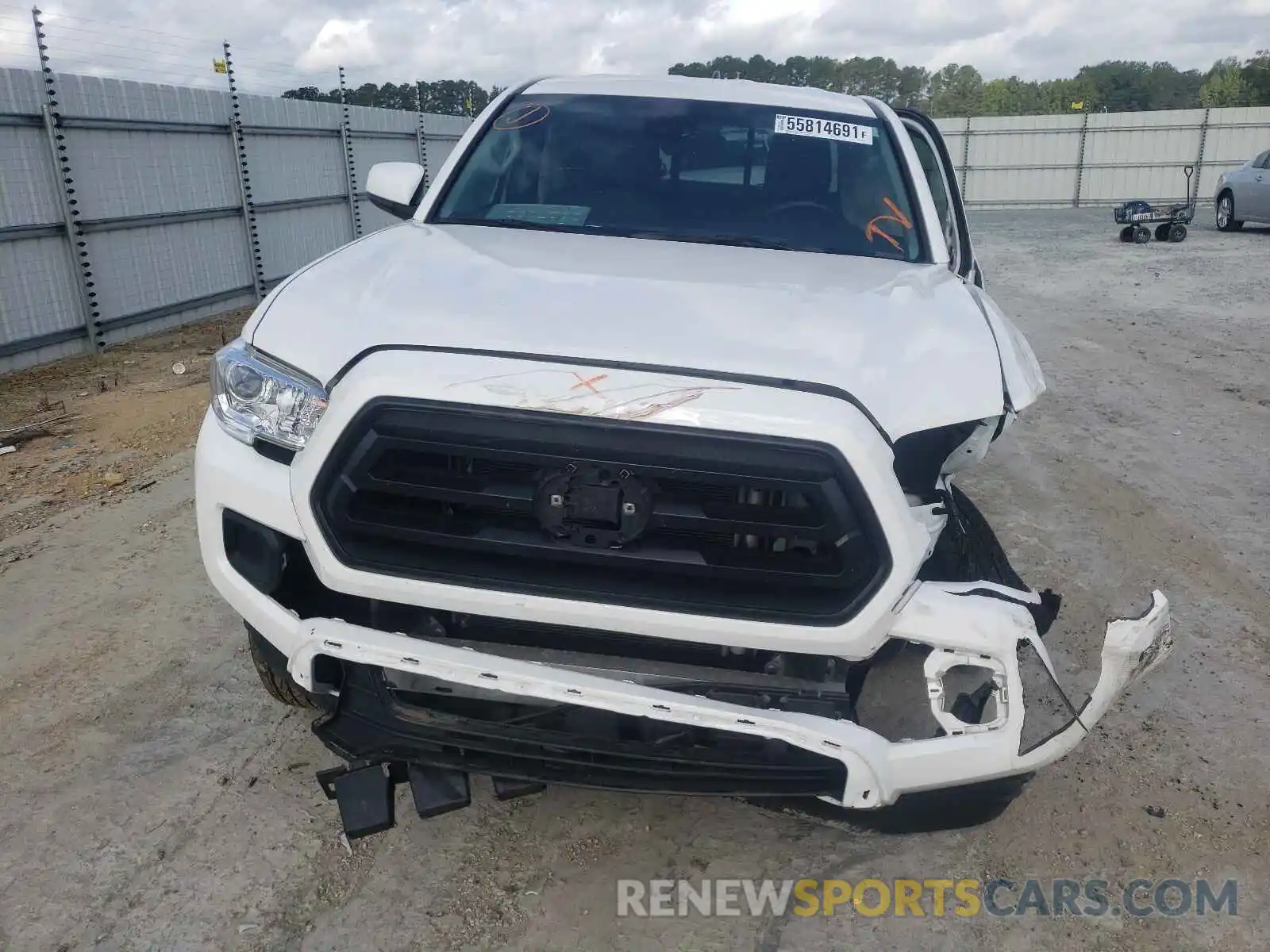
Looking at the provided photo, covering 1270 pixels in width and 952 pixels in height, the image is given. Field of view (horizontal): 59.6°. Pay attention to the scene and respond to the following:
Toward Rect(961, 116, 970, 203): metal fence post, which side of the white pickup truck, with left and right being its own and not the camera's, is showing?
back

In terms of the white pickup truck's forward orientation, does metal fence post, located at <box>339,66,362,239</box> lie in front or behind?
behind

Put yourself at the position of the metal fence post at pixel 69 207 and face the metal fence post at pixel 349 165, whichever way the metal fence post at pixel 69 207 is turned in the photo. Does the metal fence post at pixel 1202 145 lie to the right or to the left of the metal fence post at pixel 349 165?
right

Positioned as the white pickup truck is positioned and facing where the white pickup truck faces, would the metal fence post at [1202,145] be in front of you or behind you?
behind

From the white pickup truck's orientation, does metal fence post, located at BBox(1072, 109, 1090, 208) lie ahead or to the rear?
to the rear

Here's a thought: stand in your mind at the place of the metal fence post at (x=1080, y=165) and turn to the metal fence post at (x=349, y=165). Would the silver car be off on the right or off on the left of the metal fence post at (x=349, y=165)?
left

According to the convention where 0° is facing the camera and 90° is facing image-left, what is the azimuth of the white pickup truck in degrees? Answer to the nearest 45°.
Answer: approximately 0°

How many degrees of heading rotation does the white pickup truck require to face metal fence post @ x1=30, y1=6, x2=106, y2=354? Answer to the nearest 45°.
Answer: approximately 135° to its right

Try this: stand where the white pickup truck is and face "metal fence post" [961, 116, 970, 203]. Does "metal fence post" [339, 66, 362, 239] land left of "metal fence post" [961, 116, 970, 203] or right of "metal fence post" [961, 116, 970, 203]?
left
